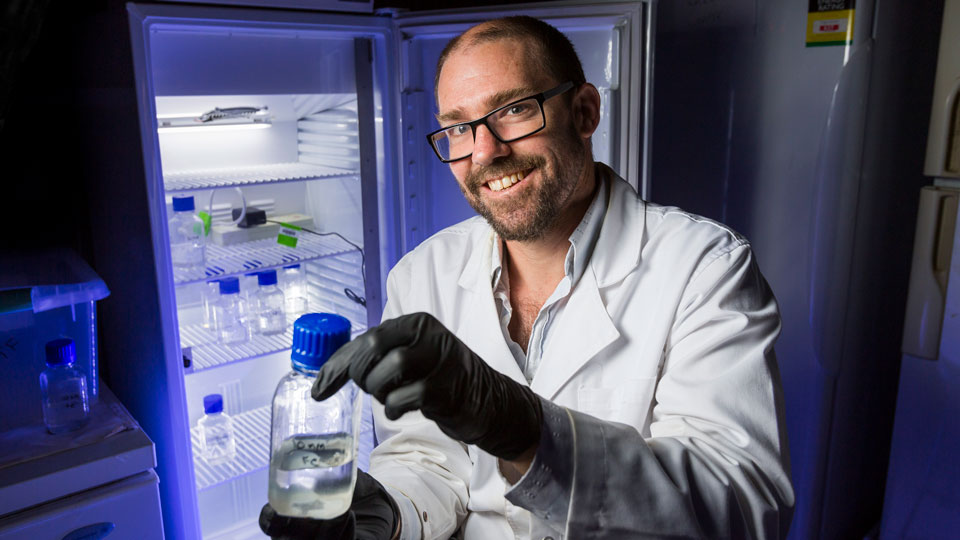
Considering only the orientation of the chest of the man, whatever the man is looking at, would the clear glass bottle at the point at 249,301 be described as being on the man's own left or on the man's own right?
on the man's own right

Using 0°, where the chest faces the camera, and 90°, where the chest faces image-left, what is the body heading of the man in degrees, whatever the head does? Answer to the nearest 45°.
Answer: approximately 45°

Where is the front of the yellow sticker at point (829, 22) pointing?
toward the camera

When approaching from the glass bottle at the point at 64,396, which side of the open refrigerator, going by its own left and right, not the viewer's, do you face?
right

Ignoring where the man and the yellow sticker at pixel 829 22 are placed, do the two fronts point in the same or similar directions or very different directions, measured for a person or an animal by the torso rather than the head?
same or similar directions

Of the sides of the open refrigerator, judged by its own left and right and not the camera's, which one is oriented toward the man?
front

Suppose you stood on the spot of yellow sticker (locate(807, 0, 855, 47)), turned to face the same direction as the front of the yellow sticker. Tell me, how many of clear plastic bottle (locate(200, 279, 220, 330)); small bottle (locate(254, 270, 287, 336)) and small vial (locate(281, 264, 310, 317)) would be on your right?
3

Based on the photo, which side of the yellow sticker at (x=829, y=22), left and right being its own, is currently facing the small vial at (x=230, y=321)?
right

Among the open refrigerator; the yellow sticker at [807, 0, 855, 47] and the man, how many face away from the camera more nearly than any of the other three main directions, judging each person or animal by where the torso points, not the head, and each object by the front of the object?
0

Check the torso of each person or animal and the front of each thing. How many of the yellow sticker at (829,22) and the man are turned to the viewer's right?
0

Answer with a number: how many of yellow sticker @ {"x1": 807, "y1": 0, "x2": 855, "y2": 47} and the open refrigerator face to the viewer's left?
0

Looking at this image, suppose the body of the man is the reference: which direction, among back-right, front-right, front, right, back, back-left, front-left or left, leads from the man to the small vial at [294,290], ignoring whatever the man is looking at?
right

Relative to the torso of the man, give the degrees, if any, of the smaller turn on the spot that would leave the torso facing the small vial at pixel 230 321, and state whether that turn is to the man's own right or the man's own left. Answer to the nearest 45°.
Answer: approximately 90° to the man's own right

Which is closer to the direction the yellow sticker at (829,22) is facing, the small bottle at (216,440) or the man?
the man
